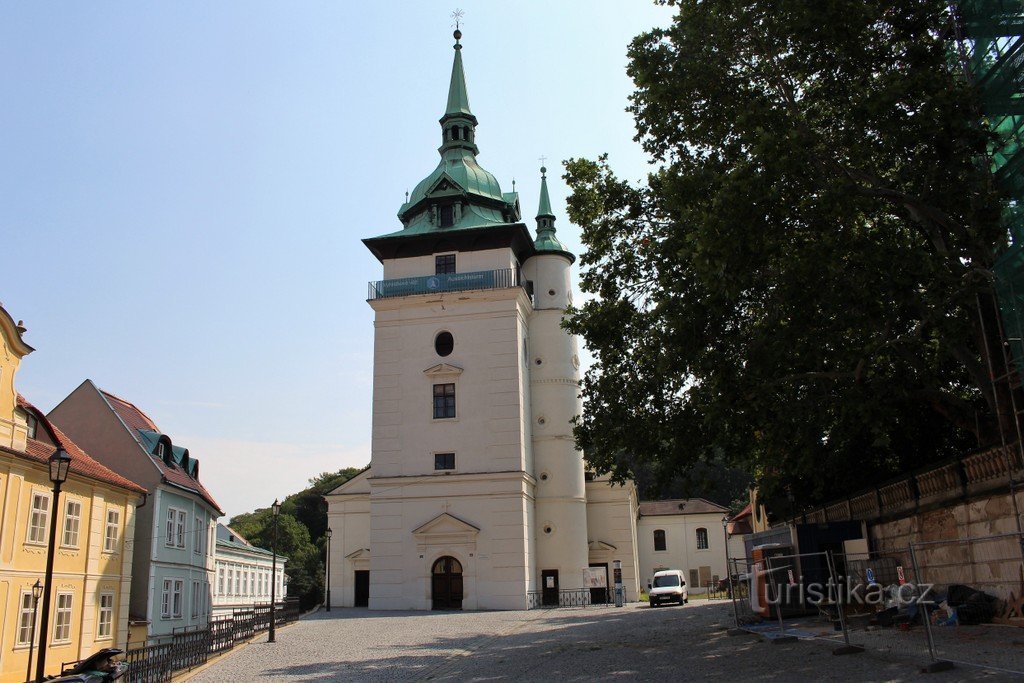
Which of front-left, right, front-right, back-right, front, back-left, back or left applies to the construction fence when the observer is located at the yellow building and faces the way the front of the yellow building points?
front

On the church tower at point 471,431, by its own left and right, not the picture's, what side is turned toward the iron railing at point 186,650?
front

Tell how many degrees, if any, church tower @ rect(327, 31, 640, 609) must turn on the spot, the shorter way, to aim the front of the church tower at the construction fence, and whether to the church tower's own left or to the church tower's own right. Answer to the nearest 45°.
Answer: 0° — it already faces it

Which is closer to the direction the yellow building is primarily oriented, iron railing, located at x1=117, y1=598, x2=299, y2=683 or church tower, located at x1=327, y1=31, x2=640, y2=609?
the iron railing

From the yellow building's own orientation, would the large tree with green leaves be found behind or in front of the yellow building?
in front

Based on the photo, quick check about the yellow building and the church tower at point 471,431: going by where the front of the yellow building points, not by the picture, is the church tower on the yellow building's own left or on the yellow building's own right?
on the yellow building's own left

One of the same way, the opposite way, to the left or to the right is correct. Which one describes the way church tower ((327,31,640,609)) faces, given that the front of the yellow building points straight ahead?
to the right

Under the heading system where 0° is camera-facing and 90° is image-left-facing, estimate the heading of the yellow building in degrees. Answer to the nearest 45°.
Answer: approximately 315°

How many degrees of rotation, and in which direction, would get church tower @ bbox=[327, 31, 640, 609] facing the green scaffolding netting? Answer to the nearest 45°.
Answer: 0° — it already faces it

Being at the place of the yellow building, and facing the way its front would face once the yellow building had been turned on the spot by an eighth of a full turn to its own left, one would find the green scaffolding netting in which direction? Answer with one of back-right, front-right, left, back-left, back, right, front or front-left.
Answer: front-right

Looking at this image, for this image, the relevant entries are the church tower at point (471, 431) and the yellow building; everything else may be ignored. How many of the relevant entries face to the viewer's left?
0
